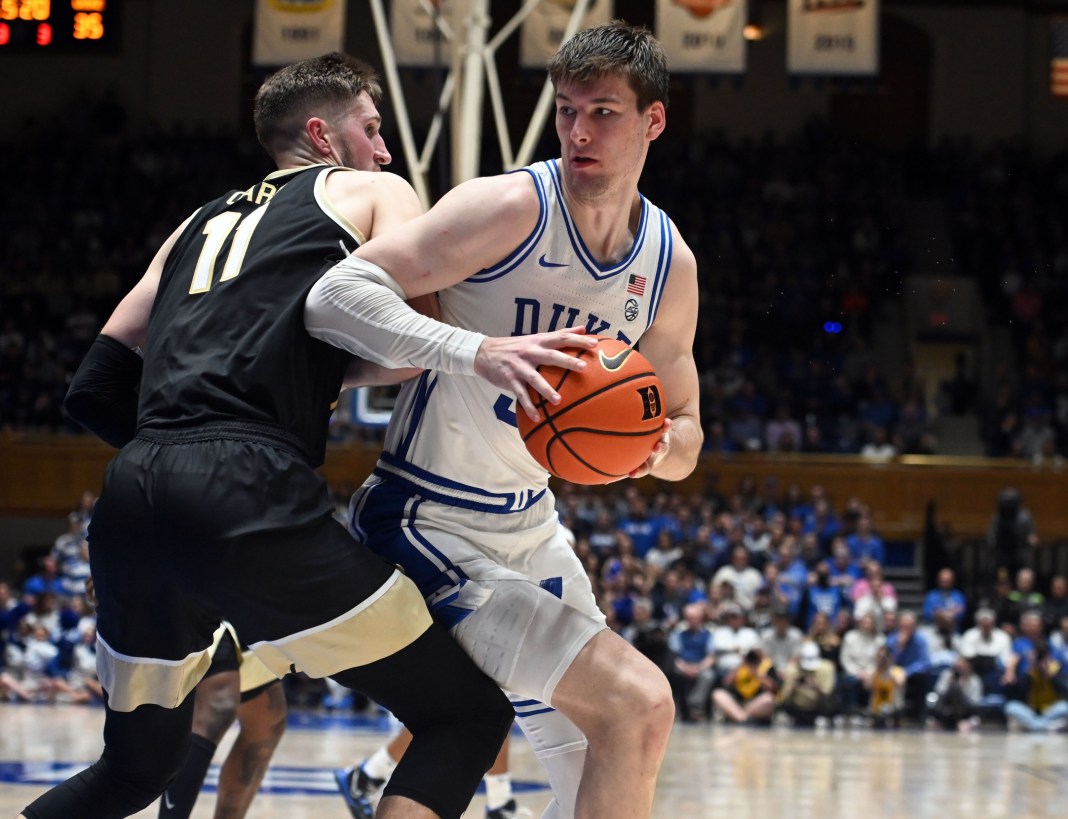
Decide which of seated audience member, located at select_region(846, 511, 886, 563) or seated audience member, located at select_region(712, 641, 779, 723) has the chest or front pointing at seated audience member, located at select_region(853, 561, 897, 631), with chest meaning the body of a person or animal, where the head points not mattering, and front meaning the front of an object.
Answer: seated audience member, located at select_region(846, 511, 886, 563)

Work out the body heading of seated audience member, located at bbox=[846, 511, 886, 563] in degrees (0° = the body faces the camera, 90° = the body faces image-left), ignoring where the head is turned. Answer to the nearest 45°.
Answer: approximately 0°

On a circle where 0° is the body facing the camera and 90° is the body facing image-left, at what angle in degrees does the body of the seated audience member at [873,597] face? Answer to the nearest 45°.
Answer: approximately 0°

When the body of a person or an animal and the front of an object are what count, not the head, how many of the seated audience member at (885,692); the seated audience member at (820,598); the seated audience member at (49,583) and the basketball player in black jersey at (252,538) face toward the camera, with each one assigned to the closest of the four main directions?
3

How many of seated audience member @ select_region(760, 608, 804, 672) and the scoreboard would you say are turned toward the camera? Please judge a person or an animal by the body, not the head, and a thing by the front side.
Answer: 2

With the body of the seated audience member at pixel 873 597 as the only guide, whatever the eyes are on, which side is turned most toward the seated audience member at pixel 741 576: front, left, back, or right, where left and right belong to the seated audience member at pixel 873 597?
right

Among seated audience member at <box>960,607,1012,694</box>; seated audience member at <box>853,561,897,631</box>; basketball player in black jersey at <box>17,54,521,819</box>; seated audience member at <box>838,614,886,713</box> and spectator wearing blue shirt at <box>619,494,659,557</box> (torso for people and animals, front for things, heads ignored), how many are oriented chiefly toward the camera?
4
